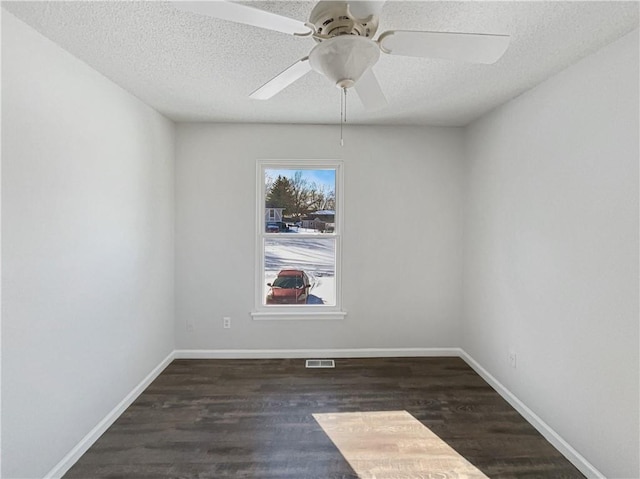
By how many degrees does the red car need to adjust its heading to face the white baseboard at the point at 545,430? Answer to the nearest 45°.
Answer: approximately 45° to its left

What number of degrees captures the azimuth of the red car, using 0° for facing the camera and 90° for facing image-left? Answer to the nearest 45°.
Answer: approximately 0°

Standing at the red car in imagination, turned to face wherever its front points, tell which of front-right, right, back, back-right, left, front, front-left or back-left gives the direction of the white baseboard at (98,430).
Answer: front-right

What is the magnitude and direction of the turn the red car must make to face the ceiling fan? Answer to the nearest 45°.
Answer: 0° — it already faces it
